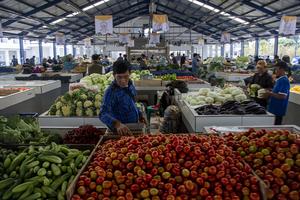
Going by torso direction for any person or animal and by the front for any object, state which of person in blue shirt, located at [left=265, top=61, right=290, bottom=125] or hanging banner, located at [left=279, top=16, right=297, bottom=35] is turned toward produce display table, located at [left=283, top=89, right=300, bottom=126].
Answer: the hanging banner

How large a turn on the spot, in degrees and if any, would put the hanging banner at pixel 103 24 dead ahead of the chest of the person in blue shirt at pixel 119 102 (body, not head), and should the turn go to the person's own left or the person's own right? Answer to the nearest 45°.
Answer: approximately 135° to the person's own left

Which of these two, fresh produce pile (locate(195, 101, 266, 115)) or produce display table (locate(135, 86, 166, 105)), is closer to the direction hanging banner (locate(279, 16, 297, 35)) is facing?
the fresh produce pile

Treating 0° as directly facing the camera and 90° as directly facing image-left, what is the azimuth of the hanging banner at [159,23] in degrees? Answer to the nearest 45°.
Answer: approximately 0°

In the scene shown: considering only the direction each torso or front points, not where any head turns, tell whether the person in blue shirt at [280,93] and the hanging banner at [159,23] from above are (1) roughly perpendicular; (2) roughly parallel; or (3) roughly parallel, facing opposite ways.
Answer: roughly perpendicular

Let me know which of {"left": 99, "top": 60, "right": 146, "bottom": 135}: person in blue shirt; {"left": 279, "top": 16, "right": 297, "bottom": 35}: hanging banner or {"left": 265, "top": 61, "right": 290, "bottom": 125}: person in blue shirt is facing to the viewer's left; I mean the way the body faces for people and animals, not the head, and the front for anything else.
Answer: {"left": 265, "top": 61, "right": 290, "bottom": 125}: person in blue shirt

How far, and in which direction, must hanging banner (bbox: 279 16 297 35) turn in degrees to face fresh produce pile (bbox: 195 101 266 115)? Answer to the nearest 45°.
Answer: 0° — it already faces it
